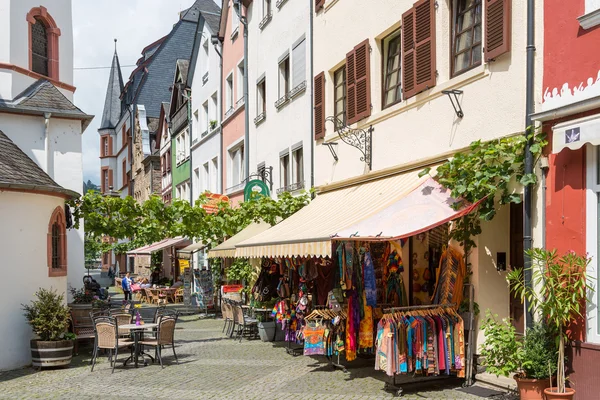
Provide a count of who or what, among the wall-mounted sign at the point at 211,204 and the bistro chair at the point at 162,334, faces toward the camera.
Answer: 1

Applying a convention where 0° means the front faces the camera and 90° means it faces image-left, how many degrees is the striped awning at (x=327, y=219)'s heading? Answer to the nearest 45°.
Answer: approximately 45°

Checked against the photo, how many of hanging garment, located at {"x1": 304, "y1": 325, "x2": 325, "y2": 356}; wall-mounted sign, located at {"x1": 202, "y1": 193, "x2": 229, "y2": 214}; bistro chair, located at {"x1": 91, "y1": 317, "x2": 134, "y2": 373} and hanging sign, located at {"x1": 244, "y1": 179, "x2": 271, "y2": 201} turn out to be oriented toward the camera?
3

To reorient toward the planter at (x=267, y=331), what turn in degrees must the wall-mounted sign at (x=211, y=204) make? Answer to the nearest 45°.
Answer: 0° — it already faces it

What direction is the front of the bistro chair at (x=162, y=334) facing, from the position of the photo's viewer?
facing away from the viewer and to the left of the viewer

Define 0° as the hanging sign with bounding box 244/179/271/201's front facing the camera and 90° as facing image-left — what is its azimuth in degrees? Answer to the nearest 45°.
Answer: approximately 0°
